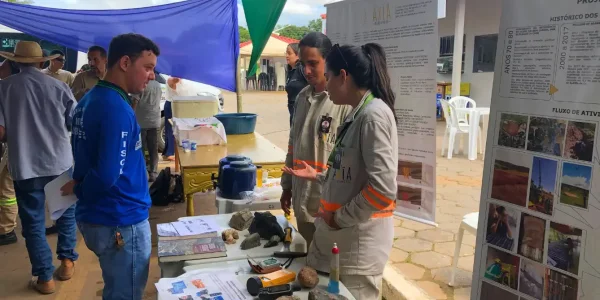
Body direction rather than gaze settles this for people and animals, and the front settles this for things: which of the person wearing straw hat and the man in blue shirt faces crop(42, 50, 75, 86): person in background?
the person wearing straw hat

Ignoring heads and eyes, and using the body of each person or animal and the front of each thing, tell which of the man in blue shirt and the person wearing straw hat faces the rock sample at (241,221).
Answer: the man in blue shirt

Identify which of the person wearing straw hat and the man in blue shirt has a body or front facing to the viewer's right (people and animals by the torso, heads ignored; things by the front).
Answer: the man in blue shirt

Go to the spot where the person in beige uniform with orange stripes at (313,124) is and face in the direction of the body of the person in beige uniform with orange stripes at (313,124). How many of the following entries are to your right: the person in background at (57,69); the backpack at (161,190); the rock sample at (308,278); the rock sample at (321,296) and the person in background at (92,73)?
3

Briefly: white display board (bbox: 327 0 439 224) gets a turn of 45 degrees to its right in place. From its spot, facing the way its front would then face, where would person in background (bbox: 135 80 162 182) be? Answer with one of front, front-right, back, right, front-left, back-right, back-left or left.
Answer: front-right

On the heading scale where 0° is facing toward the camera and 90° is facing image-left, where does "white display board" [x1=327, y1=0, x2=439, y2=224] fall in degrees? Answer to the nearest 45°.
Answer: approximately 45°

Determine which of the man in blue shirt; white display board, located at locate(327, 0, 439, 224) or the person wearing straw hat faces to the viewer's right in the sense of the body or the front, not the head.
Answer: the man in blue shirt

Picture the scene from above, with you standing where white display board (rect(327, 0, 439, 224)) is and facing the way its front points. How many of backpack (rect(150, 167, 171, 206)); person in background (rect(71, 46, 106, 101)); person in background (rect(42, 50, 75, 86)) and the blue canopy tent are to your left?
0

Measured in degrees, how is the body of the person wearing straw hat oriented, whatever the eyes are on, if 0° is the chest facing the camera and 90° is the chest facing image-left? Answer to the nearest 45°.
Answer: approximately 180°

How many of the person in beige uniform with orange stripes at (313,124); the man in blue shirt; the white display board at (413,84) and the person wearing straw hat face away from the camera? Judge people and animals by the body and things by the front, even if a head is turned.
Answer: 1

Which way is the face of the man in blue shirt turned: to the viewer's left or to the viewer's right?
to the viewer's right

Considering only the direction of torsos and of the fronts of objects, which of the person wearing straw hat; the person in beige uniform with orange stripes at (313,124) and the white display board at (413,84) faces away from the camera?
the person wearing straw hat
